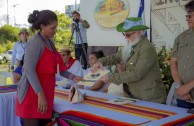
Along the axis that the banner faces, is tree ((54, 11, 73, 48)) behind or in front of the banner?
behind

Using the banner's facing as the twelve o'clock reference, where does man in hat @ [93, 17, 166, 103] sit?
The man in hat is roughly at 12 o'clock from the banner.

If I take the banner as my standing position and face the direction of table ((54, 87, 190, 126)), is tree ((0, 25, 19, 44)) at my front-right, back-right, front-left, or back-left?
back-right

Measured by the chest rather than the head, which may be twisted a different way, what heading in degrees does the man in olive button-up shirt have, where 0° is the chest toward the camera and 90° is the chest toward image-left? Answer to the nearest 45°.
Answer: approximately 45°

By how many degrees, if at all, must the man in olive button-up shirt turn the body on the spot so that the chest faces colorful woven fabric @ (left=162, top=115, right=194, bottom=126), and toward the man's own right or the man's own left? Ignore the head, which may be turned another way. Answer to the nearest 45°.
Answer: approximately 45° to the man's own left

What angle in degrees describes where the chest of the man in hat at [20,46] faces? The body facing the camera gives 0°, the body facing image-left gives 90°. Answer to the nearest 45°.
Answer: approximately 315°
